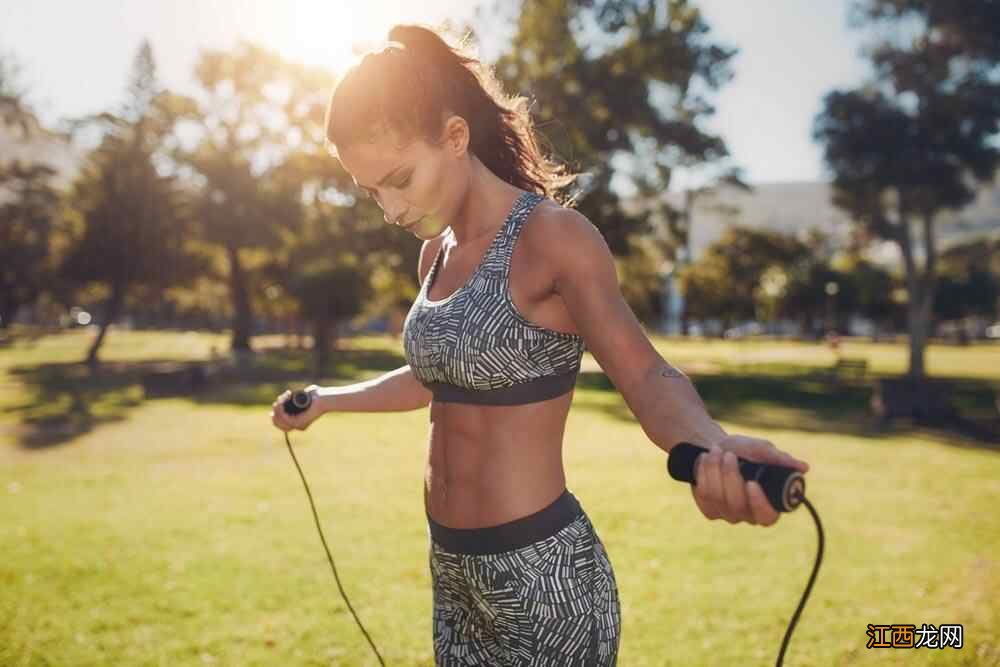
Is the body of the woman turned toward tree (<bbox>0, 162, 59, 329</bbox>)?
no

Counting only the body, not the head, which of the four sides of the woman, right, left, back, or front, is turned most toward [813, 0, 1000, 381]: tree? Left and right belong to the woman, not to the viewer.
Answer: back

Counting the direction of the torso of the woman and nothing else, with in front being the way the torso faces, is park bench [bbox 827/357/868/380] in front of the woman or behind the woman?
behind

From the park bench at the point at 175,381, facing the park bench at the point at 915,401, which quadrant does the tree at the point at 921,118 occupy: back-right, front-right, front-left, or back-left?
front-left

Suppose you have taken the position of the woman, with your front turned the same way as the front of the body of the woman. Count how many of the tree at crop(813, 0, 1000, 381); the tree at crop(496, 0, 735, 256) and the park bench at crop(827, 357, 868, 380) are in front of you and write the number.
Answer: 0

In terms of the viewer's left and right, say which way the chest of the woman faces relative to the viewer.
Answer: facing the viewer and to the left of the viewer

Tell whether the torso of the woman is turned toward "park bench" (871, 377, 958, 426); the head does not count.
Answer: no

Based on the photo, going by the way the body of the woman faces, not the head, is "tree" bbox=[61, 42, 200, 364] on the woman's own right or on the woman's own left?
on the woman's own right

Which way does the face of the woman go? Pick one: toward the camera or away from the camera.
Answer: toward the camera

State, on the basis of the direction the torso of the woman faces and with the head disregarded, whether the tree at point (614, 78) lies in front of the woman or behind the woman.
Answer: behind

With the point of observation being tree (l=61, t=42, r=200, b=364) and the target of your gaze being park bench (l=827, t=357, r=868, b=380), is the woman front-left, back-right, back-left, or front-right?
front-right

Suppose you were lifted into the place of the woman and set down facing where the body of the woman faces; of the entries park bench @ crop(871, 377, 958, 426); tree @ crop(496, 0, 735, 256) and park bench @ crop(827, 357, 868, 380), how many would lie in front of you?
0
